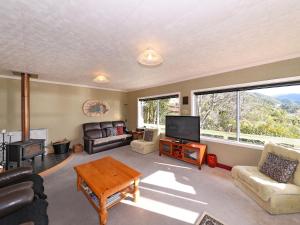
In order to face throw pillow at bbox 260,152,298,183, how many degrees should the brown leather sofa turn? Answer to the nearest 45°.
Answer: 0° — it already faces it

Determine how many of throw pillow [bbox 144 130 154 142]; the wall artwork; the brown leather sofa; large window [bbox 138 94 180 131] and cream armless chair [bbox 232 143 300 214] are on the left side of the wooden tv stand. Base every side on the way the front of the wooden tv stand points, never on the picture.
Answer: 1

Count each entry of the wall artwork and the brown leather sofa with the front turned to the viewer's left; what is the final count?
0

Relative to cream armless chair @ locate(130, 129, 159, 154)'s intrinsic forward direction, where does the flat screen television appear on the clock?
The flat screen television is roughly at 9 o'clock from the cream armless chair.

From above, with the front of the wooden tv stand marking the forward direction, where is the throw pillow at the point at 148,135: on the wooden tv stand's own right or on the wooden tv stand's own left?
on the wooden tv stand's own right

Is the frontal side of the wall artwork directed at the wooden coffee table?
yes

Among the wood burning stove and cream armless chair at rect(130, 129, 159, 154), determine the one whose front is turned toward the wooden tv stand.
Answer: the wood burning stove

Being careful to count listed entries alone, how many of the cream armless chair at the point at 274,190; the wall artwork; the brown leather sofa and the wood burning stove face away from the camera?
0

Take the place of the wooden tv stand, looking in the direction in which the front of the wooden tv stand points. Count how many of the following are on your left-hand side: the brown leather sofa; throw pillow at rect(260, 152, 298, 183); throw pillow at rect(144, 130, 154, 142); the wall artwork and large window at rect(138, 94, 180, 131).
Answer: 1

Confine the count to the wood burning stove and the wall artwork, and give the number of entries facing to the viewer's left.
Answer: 0

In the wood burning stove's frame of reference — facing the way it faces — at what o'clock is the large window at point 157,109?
The large window is roughly at 11 o'clock from the wood burning stove.

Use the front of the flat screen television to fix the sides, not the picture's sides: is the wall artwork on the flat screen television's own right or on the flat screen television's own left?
on the flat screen television's own right

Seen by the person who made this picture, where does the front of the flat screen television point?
facing the viewer and to the left of the viewer

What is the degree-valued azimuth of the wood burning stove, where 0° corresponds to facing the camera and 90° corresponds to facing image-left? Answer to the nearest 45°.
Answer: approximately 315°

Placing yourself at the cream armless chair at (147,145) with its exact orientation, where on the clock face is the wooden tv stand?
The wooden tv stand is roughly at 9 o'clock from the cream armless chair.

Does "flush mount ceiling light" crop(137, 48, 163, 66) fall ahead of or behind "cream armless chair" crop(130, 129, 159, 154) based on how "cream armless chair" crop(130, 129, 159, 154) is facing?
ahead

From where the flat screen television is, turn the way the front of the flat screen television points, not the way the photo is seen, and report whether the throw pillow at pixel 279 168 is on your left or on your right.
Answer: on your left

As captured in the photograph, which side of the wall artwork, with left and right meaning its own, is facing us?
front

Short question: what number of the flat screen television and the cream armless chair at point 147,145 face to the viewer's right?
0

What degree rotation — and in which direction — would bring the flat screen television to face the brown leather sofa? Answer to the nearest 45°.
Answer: approximately 45° to its right

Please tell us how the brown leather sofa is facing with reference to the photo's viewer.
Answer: facing the viewer and to the right of the viewer

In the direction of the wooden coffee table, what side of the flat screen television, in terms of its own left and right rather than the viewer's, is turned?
front
